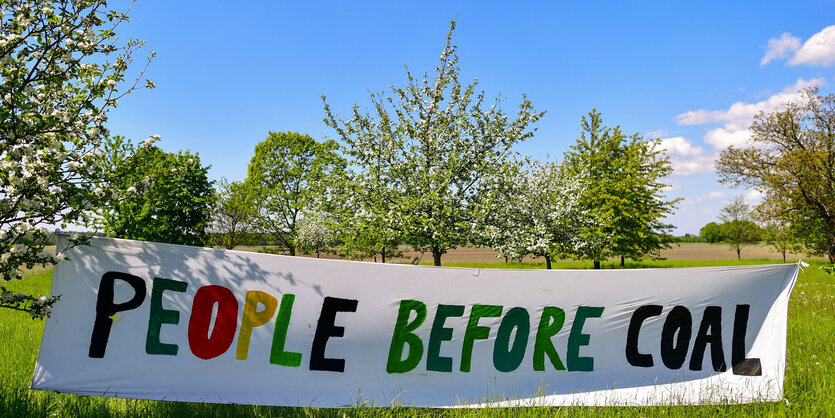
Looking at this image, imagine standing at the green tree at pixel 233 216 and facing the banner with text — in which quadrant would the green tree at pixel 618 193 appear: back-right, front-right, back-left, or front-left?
front-left

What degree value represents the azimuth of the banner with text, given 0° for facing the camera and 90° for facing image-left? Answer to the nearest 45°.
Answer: approximately 0°

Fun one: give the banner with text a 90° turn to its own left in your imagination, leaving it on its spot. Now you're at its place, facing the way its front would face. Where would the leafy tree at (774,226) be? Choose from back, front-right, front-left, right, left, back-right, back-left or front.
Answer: front-left

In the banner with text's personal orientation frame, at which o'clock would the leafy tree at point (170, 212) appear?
The leafy tree is roughly at 5 o'clock from the banner with text.

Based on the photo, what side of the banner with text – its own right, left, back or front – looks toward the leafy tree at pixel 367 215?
back

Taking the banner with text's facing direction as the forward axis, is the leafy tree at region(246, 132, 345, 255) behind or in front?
behind

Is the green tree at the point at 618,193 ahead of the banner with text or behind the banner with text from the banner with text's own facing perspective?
behind

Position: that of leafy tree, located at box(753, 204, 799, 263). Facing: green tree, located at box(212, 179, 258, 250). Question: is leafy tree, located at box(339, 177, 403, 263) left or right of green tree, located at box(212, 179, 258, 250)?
left
